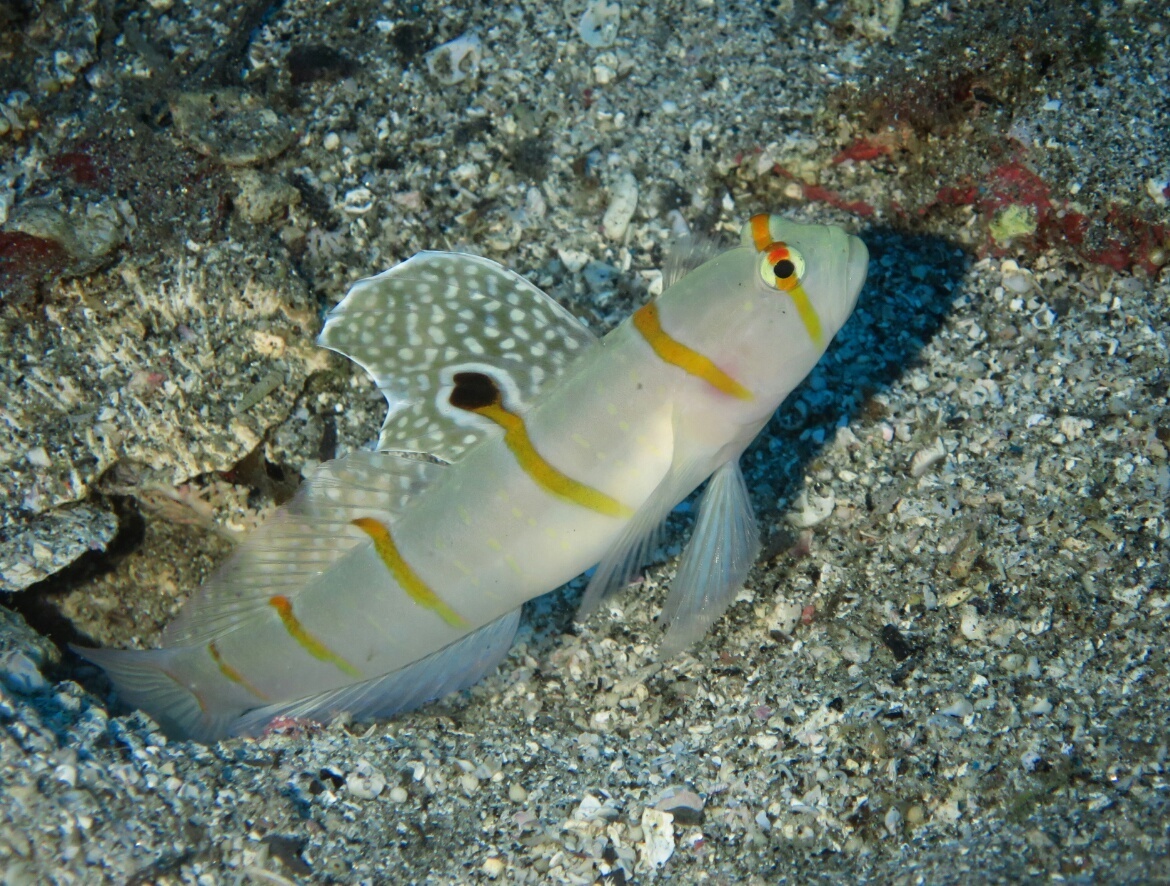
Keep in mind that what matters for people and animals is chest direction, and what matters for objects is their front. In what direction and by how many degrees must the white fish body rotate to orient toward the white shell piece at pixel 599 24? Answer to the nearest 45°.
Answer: approximately 45° to its left

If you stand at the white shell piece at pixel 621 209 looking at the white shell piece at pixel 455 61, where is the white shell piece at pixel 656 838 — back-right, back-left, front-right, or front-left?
back-left

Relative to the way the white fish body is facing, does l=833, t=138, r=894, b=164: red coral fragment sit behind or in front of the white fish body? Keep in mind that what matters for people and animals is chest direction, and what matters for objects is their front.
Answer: in front

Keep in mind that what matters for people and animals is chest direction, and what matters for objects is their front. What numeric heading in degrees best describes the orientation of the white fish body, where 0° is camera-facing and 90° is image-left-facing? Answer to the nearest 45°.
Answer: approximately 270°

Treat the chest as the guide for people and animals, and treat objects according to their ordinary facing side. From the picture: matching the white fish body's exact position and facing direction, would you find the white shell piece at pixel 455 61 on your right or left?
on your left

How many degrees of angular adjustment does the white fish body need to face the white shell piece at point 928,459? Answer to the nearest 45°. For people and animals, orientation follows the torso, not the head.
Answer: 0° — it already faces it

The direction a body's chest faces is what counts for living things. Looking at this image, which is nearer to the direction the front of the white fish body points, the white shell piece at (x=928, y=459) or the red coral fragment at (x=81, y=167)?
the white shell piece

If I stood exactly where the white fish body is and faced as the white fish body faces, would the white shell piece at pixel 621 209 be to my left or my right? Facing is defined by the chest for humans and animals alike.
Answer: on my left
